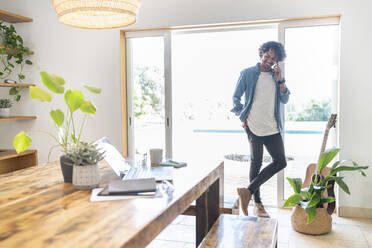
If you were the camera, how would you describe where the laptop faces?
facing to the right of the viewer

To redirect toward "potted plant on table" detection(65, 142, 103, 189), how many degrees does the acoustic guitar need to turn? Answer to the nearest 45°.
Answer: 0° — it already faces it

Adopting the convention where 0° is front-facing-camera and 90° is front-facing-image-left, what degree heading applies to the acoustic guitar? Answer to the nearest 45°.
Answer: approximately 45°

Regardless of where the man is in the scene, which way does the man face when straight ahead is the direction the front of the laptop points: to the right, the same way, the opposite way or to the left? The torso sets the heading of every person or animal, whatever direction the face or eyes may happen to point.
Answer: to the right

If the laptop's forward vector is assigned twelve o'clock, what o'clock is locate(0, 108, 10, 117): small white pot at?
The small white pot is roughly at 8 o'clock from the laptop.

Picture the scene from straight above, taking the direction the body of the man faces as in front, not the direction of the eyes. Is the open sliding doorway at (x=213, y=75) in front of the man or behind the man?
behind
